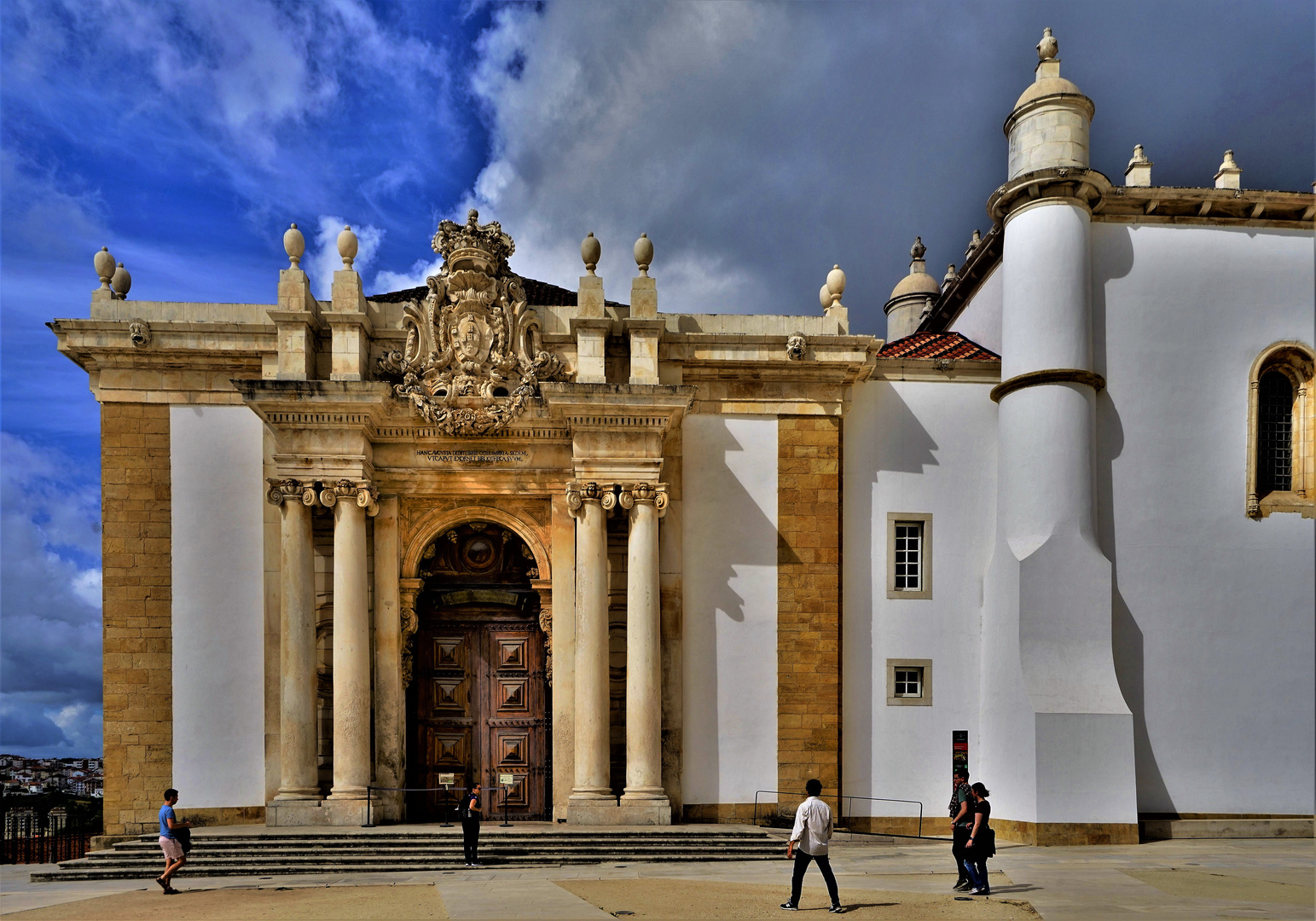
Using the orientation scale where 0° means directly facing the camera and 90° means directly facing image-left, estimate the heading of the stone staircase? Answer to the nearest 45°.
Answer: approximately 0°

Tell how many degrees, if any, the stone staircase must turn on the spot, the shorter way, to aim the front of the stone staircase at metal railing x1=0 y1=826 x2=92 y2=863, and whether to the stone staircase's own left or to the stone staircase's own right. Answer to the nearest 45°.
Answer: approximately 135° to the stone staircase's own right

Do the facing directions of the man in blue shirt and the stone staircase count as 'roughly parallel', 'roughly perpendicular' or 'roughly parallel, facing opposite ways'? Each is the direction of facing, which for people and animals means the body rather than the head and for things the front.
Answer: roughly perpendicular

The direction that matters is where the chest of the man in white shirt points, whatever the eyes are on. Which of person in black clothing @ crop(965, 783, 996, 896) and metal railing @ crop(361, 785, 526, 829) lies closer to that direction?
the metal railing

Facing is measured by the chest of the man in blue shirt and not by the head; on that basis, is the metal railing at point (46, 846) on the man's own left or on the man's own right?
on the man's own left

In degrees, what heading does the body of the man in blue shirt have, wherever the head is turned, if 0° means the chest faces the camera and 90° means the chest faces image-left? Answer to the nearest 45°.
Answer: approximately 270°

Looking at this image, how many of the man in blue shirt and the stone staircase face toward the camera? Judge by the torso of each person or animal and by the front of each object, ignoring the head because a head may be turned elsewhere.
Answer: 1

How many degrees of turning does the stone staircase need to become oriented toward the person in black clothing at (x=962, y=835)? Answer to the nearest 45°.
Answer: approximately 45° to its left
